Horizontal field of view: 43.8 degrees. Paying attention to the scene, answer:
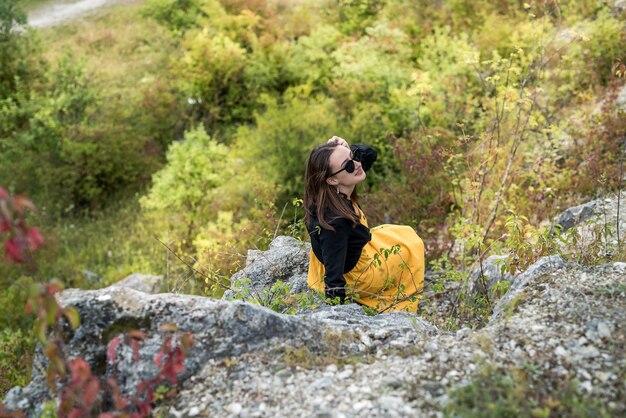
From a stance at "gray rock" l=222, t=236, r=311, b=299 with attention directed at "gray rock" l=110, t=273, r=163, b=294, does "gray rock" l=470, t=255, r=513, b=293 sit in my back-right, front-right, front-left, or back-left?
back-right

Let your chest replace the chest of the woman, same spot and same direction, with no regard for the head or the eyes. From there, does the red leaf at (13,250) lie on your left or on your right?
on your right

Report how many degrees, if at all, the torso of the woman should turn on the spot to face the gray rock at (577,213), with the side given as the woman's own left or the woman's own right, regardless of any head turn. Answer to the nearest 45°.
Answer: approximately 45° to the woman's own left

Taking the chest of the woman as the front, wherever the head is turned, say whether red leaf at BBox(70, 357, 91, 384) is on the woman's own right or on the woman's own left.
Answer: on the woman's own right

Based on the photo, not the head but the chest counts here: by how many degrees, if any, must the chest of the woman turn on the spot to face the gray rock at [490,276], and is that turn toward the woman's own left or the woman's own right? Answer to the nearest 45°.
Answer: approximately 45° to the woman's own left
